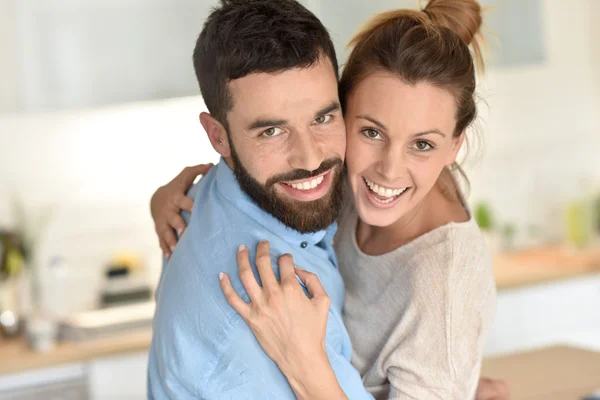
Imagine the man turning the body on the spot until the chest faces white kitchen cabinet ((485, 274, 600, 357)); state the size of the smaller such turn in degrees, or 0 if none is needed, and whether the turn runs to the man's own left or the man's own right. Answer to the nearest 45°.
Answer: approximately 90° to the man's own left

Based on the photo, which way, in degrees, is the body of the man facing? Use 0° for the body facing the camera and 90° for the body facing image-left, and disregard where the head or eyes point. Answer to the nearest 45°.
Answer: approximately 315°

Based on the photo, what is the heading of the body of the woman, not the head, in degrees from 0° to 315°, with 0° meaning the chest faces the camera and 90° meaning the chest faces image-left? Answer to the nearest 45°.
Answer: approximately 45°

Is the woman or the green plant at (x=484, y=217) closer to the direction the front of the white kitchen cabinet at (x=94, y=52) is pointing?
the woman

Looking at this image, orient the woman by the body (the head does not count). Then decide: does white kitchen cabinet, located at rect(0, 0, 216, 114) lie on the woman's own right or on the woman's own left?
on the woman's own right

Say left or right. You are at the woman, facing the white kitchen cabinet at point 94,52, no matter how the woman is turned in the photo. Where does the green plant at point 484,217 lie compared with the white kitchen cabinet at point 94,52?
right

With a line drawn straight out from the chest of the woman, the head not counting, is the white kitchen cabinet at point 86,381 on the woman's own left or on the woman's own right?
on the woman's own right

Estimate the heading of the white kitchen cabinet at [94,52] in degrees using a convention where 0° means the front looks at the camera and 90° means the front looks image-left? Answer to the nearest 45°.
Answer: approximately 0°
